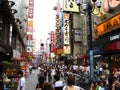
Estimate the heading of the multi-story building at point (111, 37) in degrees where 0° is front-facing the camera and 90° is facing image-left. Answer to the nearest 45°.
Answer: approximately 45°

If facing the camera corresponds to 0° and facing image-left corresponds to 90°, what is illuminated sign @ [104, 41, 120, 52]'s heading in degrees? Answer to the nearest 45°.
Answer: approximately 45°

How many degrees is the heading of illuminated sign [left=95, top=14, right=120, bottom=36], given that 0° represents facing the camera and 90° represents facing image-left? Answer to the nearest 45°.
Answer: approximately 45°
